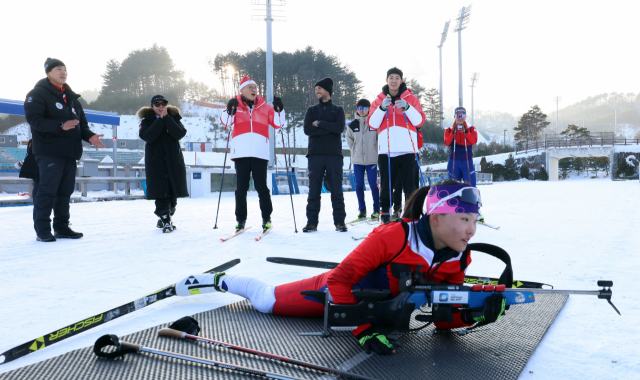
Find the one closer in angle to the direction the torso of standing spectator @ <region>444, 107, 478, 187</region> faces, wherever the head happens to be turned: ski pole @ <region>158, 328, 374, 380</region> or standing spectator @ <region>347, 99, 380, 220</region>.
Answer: the ski pole

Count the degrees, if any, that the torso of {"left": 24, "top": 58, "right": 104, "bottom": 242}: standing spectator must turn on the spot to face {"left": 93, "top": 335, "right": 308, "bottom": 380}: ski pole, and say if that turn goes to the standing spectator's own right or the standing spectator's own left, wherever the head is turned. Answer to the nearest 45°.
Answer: approximately 45° to the standing spectator's own right

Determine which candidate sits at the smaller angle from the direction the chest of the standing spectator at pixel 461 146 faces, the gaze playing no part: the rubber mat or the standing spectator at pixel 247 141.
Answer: the rubber mat

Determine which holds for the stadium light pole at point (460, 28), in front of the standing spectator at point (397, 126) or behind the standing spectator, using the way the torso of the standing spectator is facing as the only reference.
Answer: behind

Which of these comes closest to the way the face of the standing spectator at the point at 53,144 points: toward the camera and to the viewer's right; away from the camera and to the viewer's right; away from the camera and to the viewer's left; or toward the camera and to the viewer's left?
toward the camera and to the viewer's right

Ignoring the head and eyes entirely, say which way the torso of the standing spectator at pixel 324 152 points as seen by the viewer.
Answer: toward the camera

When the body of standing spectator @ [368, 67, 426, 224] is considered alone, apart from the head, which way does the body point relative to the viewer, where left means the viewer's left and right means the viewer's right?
facing the viewer

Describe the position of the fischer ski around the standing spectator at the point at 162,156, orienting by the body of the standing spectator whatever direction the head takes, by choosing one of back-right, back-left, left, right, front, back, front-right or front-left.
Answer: front

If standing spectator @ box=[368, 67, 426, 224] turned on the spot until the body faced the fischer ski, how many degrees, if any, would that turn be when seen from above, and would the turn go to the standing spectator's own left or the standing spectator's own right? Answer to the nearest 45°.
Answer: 0° — they already face it

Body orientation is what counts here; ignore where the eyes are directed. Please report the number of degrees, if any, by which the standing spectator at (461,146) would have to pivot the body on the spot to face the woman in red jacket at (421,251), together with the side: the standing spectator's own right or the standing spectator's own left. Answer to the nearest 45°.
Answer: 0° — they already face them

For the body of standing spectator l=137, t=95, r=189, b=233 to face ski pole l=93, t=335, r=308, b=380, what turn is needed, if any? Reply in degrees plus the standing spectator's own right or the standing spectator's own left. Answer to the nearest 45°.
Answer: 0° — they already face it

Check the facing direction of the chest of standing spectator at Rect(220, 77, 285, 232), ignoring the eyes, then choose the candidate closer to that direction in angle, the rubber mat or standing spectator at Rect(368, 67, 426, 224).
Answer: the rubber mat

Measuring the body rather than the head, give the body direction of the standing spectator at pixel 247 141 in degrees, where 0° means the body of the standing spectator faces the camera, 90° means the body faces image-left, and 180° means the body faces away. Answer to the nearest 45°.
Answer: approximately 0°
